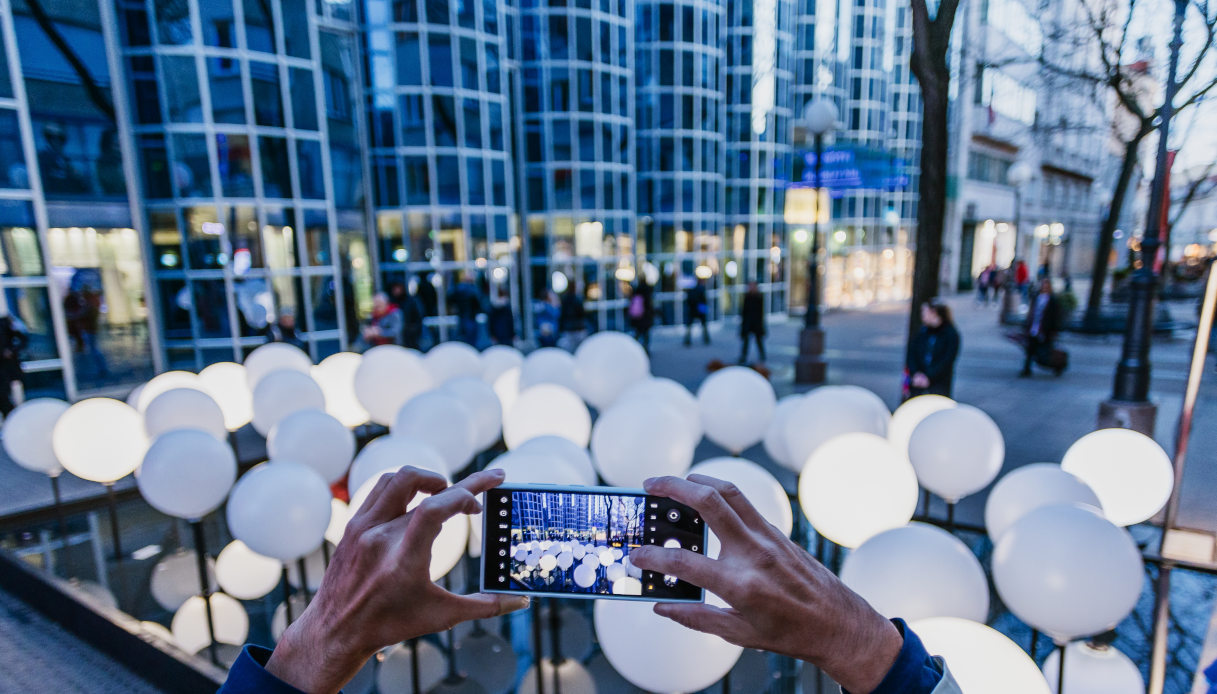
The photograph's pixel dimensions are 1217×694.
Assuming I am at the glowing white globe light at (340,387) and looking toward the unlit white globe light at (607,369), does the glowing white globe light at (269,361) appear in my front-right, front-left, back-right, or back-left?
back-left

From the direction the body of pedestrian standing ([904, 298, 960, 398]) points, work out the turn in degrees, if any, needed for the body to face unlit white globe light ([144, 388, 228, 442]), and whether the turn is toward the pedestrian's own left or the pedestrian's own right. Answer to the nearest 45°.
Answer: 0° — they already face it

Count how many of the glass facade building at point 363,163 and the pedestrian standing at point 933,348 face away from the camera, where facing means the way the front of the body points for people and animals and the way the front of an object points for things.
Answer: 0

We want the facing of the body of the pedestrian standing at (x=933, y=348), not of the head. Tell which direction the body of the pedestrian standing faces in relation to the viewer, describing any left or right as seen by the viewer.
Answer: facing the viewer and to the left of the viewer

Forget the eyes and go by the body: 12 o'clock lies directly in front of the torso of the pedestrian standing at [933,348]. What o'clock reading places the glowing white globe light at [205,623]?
The glowing white globe light is roughly at 12 o'clock from the pedestrian standing.

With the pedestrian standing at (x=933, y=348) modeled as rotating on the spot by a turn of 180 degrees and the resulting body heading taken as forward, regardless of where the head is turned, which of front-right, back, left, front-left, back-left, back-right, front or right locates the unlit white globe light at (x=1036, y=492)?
back-right

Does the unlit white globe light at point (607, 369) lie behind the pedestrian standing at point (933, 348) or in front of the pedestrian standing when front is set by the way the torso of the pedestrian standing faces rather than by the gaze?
in front

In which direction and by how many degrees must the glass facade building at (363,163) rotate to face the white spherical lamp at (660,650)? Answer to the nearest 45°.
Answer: approximately 45° to its right

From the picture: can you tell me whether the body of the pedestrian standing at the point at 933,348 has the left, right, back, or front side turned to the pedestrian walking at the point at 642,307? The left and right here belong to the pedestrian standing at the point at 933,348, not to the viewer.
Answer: right

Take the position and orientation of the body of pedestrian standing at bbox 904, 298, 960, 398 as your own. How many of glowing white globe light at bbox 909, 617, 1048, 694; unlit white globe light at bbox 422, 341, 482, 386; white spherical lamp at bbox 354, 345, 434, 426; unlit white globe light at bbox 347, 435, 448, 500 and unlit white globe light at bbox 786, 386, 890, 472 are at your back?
0

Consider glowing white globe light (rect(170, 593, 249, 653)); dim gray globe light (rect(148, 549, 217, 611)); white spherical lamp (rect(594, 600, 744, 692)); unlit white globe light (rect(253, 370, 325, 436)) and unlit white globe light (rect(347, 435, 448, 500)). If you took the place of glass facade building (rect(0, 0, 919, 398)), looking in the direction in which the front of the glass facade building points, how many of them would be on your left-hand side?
0

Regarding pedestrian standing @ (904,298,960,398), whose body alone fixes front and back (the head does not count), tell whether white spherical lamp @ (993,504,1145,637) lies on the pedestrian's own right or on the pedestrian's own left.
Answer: on the pedestrian's own left

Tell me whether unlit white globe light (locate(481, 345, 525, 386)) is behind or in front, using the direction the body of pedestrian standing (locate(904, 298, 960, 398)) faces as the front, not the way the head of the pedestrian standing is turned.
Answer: in front

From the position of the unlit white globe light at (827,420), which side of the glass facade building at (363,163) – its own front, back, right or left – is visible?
front

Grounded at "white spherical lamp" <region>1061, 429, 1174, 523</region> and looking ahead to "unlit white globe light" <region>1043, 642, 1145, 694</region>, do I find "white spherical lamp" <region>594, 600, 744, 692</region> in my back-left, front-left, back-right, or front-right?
front-right

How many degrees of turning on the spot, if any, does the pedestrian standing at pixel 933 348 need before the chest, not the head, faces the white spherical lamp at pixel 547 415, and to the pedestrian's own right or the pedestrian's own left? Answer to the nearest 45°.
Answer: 0° — they already face it

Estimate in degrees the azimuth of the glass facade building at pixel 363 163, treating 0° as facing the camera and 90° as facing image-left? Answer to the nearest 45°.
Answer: approximately 315°
